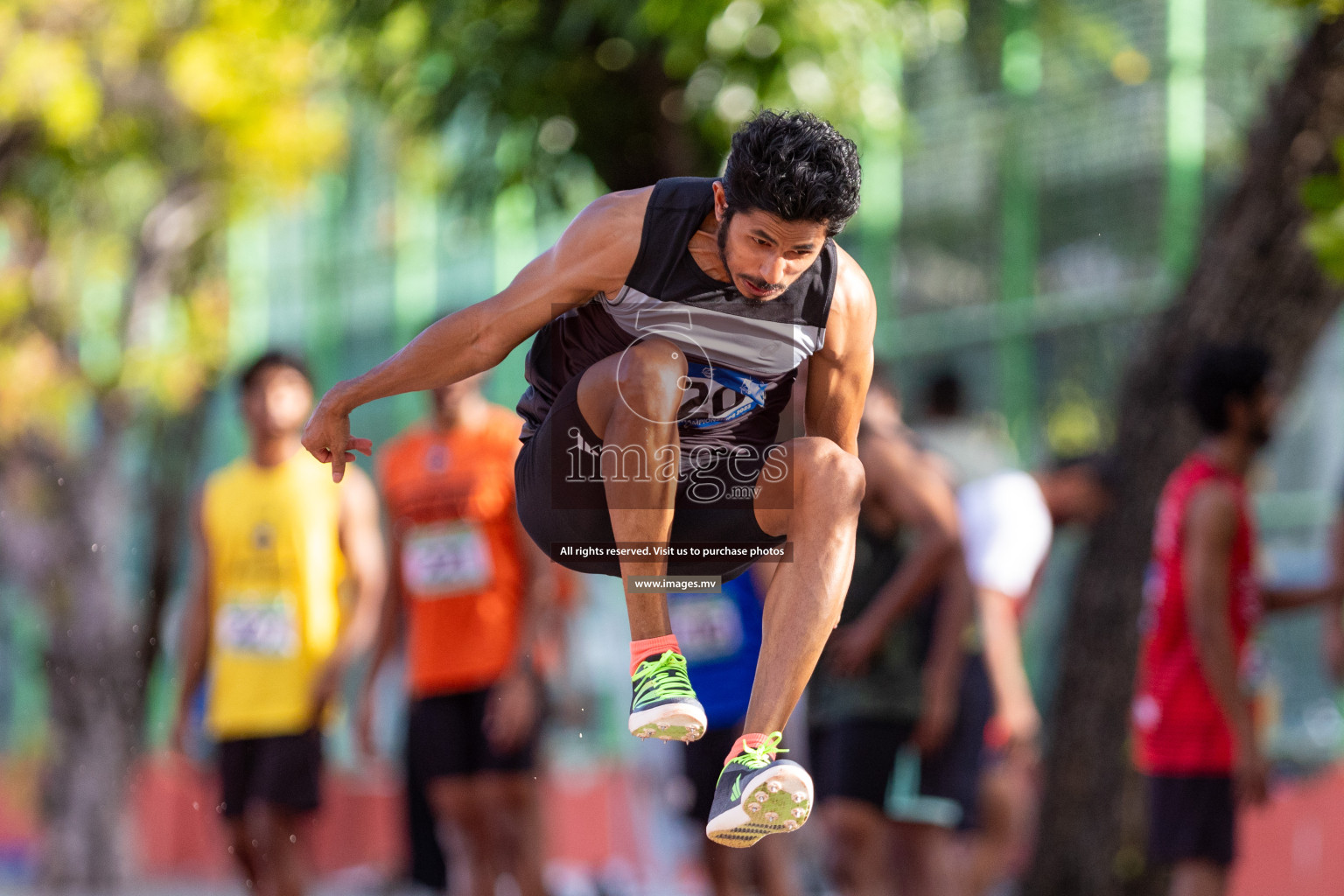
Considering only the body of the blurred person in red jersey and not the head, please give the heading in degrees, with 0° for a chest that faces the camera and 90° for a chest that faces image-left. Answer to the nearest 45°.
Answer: approximately 270°

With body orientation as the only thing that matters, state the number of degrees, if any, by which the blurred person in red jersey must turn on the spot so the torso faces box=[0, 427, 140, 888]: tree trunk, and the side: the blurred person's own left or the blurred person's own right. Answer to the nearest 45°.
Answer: approximately 135° to the blurred person's own left

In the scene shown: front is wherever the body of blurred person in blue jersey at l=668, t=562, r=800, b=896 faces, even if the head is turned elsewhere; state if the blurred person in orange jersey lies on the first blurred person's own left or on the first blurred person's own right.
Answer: on the first blurred person's own right

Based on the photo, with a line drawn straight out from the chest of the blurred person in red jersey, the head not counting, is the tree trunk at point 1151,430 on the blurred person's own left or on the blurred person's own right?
on the blurred person's own left

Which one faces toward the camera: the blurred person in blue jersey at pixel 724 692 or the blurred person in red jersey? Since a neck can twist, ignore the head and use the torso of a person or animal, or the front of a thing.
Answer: the blurred person in blue jersey

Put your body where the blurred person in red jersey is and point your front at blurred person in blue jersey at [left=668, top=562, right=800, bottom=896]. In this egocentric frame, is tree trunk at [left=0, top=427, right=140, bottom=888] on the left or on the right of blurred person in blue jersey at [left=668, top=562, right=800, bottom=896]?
right

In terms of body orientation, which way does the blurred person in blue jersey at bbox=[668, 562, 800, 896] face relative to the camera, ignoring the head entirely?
toward the camera

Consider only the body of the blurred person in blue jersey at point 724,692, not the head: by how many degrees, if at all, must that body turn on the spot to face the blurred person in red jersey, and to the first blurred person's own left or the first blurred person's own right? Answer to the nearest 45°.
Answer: approximately 90° to the first blurred person's own left

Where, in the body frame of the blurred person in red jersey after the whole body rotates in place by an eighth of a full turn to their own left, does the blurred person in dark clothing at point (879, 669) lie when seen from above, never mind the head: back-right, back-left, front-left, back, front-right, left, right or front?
back-left

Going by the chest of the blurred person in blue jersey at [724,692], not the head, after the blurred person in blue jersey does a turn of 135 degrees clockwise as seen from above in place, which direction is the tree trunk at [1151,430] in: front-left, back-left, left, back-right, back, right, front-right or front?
right

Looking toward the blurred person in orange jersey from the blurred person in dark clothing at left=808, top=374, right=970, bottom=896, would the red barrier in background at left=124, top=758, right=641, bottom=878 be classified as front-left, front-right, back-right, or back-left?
front-right

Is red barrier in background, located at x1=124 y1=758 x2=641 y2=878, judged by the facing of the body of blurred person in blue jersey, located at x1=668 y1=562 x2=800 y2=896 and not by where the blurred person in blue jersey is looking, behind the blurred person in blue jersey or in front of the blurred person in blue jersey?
behind
